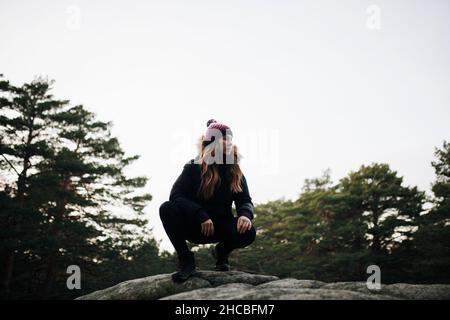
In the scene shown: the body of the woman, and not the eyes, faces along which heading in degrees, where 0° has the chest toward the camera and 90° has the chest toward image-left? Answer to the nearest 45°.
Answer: approximately 315°
